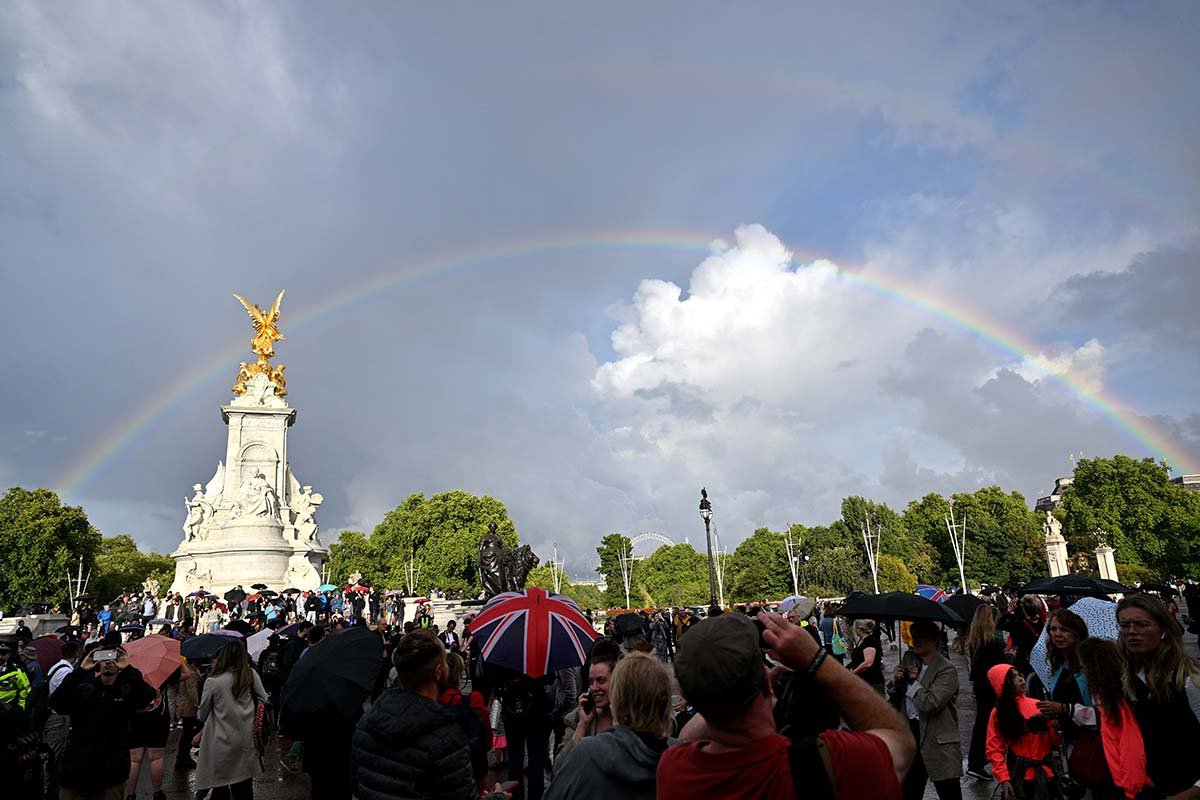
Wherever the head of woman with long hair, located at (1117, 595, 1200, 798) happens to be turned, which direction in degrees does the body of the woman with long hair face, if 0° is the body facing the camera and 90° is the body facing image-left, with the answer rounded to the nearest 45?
approximately 45°

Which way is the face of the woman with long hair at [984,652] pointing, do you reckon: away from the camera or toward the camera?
away from the camera

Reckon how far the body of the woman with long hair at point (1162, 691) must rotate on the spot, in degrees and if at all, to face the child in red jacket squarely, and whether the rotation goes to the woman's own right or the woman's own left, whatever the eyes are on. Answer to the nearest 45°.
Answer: approximately 90° to the woman's own right

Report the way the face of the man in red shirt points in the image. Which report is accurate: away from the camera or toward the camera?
away from the camera

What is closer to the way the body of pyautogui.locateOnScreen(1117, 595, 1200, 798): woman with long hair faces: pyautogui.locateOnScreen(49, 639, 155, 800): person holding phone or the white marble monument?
the person holding phone

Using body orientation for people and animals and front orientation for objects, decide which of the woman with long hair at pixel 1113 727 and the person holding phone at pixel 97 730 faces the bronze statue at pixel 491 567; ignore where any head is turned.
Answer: the woman with long hair
